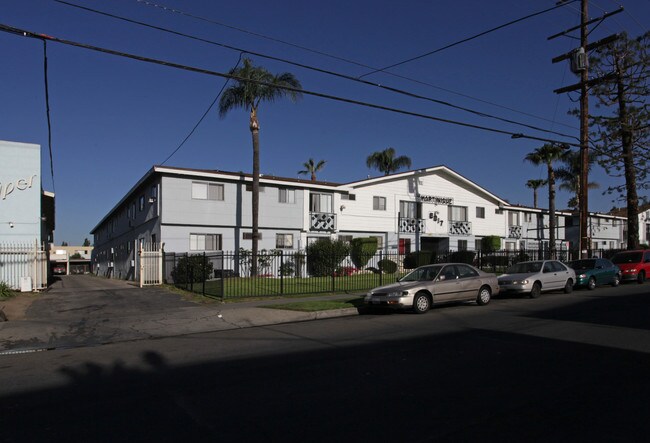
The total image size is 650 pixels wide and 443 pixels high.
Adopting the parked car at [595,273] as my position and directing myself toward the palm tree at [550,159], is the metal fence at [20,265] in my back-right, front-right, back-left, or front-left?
back-left

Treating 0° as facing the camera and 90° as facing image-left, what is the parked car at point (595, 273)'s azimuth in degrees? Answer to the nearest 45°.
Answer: approximately 45°

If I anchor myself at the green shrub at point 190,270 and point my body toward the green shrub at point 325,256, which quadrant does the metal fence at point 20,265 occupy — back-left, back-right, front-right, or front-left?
back-left

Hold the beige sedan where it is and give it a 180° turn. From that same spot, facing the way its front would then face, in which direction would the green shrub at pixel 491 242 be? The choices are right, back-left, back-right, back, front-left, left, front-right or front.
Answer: front-left

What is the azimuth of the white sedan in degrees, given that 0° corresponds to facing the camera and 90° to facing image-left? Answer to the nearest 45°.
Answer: approximately 45°

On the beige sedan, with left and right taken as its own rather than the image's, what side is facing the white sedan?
back

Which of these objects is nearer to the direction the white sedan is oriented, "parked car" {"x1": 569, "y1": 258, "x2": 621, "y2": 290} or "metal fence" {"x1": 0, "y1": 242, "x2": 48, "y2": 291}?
the metal fence
